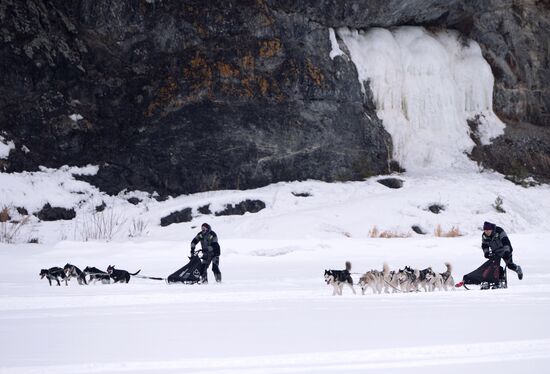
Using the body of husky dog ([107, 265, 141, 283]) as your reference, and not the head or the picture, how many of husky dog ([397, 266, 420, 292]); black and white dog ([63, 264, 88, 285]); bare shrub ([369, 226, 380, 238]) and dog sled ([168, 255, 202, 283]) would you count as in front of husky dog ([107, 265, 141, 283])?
1

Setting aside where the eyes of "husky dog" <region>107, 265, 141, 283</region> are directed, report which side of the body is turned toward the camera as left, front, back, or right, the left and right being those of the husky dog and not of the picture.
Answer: left

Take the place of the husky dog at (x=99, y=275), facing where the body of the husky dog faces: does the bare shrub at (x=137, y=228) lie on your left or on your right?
on your right

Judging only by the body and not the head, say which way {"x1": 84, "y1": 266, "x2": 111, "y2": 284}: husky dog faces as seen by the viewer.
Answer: to the viewer's left

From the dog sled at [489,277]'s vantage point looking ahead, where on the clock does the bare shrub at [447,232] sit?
The bare shrub is roughly at 3 o'clock from the dog sled.

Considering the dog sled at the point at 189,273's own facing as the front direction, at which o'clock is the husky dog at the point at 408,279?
The husky dog is roughly at 7 o'clock from the dog sled.

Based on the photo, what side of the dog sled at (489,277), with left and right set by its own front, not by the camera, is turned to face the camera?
left

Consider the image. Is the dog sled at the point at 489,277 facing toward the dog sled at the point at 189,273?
yes

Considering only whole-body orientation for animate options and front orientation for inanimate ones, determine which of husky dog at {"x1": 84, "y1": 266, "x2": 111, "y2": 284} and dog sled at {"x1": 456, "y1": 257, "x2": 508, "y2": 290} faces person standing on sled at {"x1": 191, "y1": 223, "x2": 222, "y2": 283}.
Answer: the dog sled

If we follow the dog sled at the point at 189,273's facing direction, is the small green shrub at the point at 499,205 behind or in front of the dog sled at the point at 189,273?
behind

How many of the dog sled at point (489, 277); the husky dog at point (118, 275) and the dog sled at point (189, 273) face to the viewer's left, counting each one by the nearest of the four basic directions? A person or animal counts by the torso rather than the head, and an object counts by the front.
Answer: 3

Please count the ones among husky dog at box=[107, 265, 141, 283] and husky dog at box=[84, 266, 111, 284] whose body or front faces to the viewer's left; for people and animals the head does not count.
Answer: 2

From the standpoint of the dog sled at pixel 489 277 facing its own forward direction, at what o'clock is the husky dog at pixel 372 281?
The husky dog is roughly at 11 o'clock from the dog sled.

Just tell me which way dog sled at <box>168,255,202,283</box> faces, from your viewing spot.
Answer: facing to the left of the viewer
